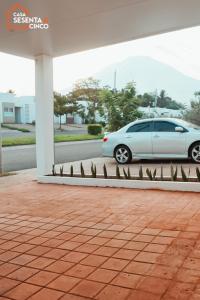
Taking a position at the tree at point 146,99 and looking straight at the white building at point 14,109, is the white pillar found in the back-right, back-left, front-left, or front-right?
front-left

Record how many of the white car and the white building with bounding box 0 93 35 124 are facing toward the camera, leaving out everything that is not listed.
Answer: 1

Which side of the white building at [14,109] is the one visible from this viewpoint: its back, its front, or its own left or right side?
front

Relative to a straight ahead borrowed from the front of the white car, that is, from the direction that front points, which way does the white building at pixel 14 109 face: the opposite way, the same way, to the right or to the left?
to the right

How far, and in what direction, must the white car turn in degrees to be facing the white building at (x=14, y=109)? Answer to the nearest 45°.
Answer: approximately 135° to its left

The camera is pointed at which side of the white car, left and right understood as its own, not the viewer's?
right

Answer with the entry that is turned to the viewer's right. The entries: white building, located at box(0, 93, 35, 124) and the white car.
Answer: the white car

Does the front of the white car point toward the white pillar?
no

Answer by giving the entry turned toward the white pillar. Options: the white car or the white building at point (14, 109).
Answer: the white building

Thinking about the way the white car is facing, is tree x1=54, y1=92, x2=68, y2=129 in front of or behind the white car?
behind
